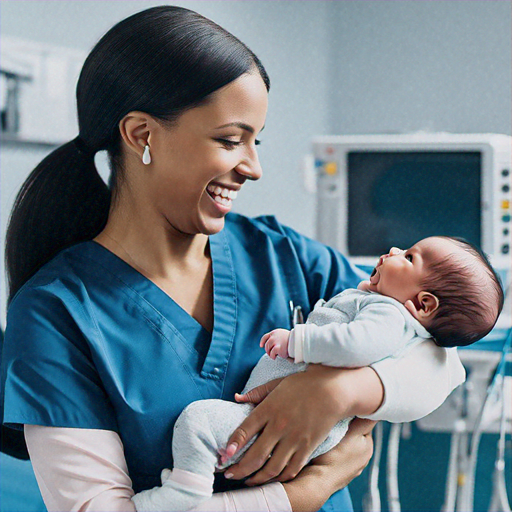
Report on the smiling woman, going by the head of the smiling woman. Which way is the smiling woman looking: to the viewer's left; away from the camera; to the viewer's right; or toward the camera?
to the viewer's right

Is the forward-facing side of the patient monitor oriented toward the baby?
yes

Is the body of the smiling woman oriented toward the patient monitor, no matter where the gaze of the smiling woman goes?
no

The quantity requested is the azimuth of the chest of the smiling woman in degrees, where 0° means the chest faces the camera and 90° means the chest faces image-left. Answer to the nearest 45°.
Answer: approximately 315°

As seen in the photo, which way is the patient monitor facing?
toward the camera

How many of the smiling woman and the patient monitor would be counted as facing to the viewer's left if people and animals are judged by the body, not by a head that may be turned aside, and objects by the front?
0

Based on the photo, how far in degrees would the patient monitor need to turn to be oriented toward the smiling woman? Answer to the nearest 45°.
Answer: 0° — it already faces them
